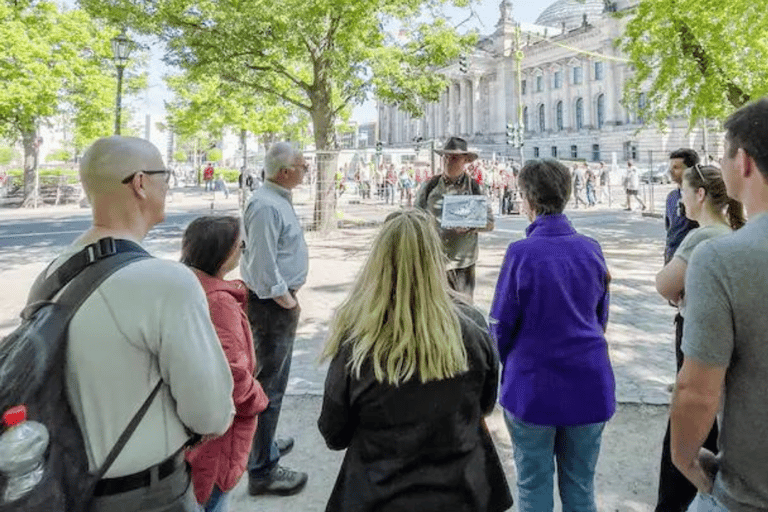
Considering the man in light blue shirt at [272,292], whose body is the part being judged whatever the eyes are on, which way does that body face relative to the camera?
to the viewer's right

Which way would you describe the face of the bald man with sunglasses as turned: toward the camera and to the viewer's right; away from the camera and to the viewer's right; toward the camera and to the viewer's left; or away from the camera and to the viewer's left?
away from the camera and to the viewer's right

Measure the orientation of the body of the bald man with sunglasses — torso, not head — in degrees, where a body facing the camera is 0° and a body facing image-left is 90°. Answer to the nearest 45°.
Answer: approximately 225°

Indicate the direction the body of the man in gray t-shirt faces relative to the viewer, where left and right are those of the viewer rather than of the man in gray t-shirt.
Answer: facing away from the viewer and to the left of the viewer

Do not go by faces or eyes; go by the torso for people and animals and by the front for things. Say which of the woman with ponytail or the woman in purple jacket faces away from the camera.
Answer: the woman in purple jacket

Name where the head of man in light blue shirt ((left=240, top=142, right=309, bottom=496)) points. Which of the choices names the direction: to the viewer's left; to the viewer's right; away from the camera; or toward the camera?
to the viewer's right

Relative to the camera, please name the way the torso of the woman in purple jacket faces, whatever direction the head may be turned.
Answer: away from the camera

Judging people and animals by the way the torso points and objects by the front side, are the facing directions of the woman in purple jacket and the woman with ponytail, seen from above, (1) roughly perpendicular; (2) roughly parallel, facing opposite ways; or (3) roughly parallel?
roughly perpendicular

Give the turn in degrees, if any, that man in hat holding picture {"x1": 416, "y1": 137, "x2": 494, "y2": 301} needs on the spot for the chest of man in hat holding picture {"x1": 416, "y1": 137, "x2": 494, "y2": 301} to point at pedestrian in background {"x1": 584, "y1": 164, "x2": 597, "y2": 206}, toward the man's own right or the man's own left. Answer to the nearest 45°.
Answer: approximately 180°

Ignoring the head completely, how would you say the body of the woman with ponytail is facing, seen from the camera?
to the viewer's left

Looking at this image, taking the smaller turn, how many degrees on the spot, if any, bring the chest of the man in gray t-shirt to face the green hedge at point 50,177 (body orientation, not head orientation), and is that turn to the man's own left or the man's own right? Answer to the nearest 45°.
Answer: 0° — they already face it
